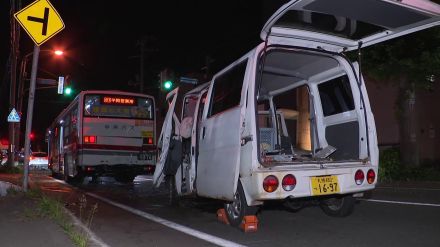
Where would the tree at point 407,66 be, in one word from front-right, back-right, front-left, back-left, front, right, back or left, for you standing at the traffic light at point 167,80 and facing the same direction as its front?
front-left

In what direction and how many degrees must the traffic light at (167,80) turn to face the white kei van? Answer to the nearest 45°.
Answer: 0° — it already faces it

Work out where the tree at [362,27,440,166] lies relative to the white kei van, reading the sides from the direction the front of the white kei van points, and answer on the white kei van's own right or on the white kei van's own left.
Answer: on the white kei van's own right

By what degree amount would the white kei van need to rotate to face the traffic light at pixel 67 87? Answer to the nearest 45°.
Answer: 0° — it already faces it

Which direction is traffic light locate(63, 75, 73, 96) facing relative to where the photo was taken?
toward the camera

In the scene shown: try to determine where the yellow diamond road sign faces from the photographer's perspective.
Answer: facing the viewer

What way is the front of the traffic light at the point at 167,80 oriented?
toward the camera

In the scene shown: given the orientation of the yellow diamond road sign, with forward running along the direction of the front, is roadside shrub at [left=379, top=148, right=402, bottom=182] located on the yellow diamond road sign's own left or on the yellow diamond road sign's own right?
on the yellow diamond road sign's own left

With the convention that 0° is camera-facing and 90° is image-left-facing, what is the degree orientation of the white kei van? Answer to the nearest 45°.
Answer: approximately 135°
